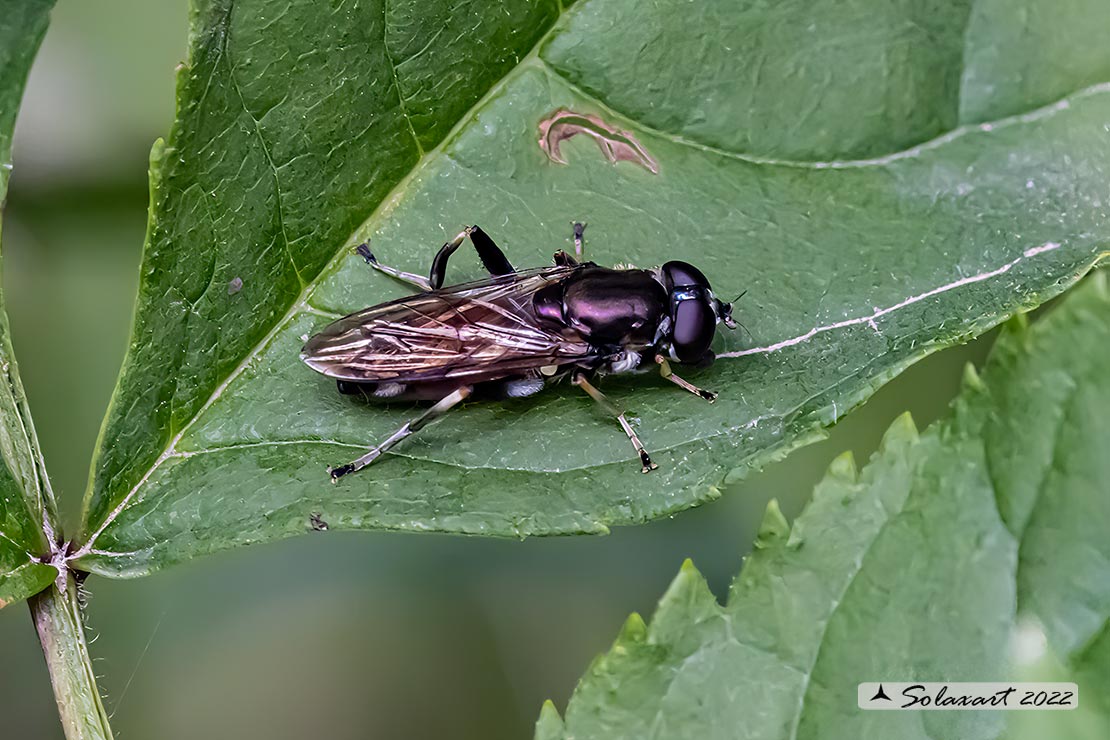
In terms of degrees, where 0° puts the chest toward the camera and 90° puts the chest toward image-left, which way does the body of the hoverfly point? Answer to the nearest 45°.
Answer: approximately 270°

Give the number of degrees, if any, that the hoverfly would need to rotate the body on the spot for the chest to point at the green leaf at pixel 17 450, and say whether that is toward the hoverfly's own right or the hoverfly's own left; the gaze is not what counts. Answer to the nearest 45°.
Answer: approximately 135° to the hoverfly's own right

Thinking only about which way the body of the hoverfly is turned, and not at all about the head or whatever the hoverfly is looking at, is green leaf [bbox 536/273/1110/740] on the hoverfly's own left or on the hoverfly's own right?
on the hoverfly's own right
